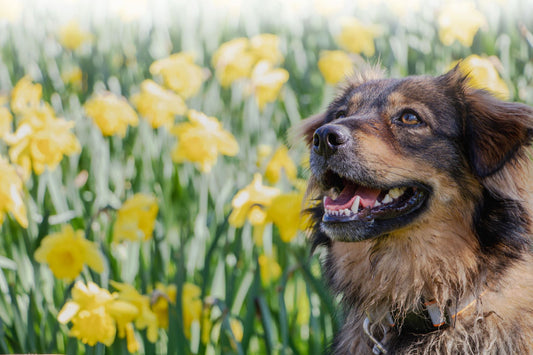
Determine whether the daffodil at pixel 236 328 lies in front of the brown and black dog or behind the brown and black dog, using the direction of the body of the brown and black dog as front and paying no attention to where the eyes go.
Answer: in front

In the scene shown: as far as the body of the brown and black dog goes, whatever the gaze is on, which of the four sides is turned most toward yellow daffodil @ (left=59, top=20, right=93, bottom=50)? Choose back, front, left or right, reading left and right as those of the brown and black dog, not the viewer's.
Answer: right

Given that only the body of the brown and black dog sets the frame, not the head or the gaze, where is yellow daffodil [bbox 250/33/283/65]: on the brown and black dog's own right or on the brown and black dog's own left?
on the brown and black dog's own right

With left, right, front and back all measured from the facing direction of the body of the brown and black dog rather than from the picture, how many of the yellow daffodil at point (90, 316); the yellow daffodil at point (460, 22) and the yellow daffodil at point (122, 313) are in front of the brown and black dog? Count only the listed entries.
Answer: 2

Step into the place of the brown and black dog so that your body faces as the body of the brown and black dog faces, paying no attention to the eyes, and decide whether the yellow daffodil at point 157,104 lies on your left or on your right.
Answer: on your right

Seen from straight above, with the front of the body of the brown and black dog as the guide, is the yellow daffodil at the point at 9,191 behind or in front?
in front

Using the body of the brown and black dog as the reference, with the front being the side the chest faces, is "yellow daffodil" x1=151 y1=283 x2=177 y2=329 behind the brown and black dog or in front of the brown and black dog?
in front

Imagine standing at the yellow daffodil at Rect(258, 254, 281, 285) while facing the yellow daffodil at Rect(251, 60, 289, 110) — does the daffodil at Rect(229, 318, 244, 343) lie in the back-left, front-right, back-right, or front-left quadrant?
back-left

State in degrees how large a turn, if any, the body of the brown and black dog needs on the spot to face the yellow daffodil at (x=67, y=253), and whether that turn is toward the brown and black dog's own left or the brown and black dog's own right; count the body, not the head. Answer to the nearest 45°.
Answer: approximately 45° to the brown and black dog's own right

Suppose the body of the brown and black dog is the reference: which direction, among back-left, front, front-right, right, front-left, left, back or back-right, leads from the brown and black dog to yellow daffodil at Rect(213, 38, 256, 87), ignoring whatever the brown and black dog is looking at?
right

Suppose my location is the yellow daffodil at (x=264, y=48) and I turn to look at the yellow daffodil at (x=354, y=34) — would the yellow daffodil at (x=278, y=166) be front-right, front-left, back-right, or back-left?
back-right

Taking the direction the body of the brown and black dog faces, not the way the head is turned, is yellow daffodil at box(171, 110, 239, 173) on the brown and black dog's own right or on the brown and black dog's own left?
on the brown and black dog's own right

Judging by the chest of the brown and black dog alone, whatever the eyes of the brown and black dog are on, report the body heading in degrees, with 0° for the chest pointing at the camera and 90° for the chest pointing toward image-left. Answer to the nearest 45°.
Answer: approximately 45°

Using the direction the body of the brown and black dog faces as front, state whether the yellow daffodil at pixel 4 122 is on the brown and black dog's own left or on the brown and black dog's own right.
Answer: on the brown and black dog's own right

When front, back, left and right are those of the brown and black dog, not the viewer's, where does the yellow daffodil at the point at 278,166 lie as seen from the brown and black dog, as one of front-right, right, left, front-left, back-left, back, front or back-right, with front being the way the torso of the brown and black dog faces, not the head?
right
